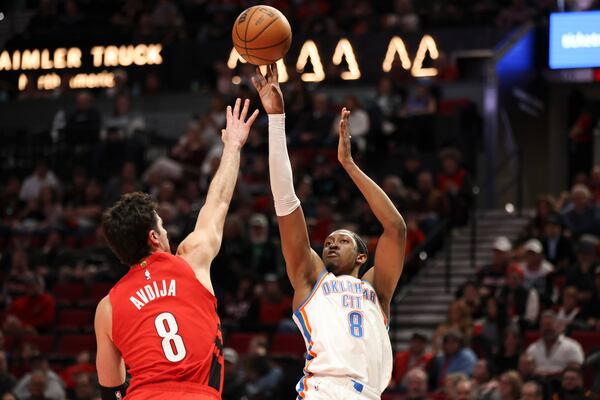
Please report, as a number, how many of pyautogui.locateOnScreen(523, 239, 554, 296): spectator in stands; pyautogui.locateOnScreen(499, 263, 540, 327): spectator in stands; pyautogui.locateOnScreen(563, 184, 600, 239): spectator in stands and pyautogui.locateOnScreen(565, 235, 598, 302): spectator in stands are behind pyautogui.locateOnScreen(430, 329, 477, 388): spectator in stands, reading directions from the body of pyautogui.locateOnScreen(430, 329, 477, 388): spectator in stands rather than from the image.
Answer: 4

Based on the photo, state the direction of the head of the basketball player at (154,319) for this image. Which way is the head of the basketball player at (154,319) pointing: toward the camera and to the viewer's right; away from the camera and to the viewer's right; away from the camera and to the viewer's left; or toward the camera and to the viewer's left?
away from the camera and to the viewer's right

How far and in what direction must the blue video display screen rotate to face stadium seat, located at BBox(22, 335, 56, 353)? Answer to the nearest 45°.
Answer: approximately 45° to its right

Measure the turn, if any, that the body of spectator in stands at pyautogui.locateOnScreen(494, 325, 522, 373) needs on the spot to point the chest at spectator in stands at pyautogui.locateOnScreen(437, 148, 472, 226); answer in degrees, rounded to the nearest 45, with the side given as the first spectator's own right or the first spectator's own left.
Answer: approximately 135° to the first spectator's own right

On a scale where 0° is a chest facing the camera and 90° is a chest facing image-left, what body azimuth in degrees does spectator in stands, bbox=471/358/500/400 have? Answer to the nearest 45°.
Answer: approximately 45°

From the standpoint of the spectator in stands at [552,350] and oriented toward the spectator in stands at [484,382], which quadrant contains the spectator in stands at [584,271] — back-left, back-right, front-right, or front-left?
back-right

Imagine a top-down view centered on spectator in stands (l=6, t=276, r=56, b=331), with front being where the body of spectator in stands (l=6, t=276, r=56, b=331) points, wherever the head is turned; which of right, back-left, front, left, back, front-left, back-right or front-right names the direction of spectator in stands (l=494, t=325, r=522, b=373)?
front-left

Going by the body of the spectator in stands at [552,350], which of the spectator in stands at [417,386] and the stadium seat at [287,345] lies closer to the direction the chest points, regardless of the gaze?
the spectator in stands
